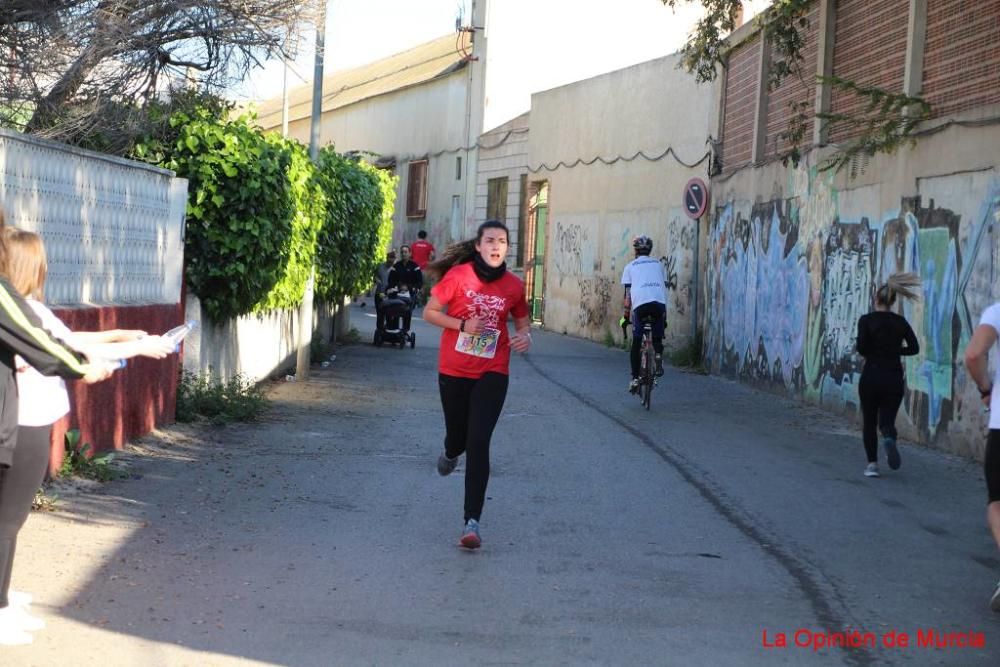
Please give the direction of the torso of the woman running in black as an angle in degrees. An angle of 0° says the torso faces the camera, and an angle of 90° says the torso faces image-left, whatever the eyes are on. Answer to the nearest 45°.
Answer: approximately 180°

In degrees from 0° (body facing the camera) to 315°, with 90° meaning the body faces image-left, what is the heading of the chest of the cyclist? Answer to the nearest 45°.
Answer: approximately 180°

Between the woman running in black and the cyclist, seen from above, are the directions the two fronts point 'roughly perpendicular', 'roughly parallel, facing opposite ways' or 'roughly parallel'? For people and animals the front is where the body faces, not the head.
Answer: roughly parallel

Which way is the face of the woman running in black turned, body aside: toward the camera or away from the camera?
away from the camera

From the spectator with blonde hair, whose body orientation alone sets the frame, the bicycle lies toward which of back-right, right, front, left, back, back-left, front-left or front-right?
front-left

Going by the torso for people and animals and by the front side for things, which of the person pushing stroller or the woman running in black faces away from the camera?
the woman running in black

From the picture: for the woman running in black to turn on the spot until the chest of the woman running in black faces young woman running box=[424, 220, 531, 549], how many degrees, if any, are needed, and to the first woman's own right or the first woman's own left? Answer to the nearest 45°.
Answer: approximately 135° to the first woman's own left

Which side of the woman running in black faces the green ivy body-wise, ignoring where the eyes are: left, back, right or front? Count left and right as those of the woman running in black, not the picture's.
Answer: left

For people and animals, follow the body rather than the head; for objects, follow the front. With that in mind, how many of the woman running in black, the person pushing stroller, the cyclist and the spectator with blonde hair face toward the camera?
1

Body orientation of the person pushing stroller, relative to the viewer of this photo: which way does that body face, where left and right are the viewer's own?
facing the viewer

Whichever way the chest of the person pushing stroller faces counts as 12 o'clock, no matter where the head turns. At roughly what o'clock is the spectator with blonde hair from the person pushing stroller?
The spectator with blonde hair is roughly at 12 o'clock from the person pushing stroller.

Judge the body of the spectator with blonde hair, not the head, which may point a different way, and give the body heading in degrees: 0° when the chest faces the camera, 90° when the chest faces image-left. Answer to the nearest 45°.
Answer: approximately 270°

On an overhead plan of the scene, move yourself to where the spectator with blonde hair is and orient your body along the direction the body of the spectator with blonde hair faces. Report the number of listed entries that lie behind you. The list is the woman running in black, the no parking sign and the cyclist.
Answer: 0

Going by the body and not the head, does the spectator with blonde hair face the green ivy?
no

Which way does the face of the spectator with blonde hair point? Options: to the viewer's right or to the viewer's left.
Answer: to the viewer's right

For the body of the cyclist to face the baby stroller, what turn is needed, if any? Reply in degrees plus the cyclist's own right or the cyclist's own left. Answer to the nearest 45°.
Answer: approximately 45° to the cyclist's own left
